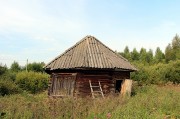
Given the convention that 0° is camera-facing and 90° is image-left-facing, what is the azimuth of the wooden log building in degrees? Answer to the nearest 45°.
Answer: approximately 0°

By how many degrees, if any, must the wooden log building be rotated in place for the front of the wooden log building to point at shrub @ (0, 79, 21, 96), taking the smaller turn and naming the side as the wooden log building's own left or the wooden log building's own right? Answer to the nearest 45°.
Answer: approximately 135° to the wooden log building's own right

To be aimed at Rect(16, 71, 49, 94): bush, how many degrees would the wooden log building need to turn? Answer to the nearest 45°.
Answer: approximately 135° to its right
